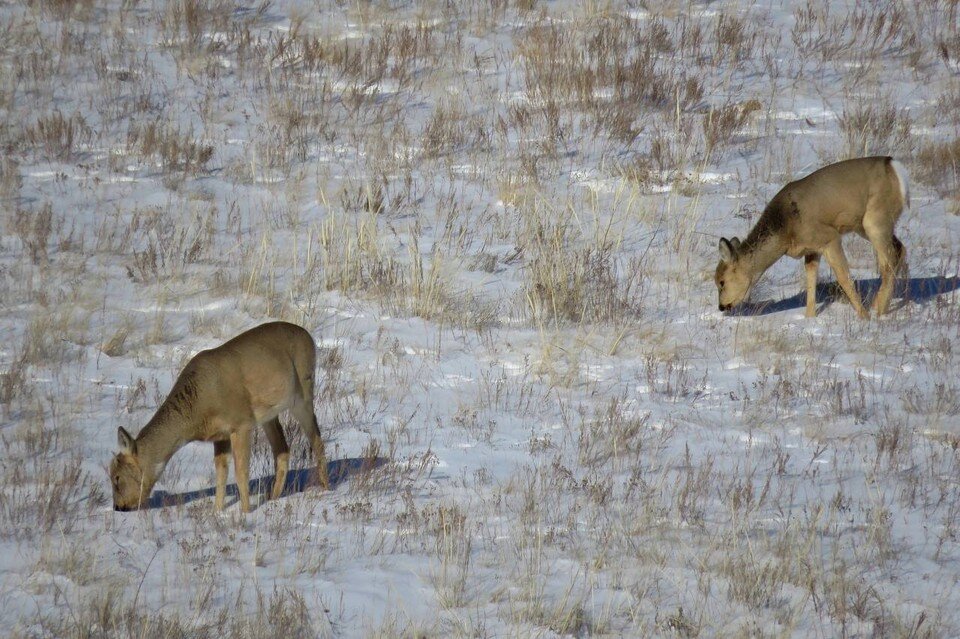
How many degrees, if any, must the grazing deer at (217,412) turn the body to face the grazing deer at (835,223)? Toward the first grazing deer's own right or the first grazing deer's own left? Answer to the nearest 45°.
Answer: approximately 180°

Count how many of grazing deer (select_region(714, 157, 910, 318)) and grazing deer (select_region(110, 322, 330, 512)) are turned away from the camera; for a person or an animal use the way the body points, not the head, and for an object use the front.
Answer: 0

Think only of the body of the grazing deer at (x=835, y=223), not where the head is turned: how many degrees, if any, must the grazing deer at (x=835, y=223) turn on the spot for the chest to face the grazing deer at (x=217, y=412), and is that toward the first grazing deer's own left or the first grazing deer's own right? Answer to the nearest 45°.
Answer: approximately 45° to the first grazing deer's own left

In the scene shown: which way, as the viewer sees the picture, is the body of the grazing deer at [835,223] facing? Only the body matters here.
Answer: to the viewer's left

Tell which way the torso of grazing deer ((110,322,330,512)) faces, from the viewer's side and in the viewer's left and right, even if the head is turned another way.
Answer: facing the viewer and to the left of the viewer
